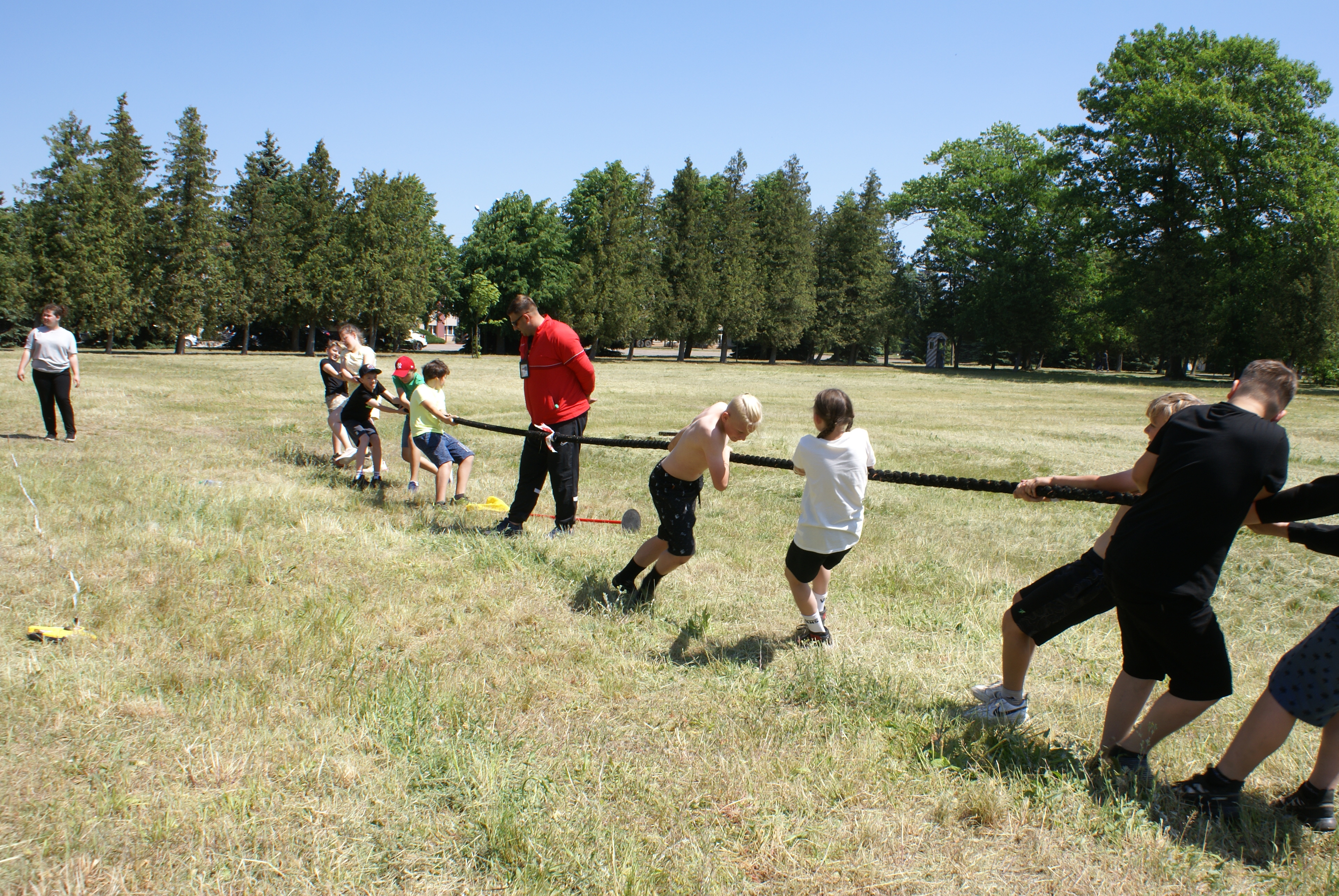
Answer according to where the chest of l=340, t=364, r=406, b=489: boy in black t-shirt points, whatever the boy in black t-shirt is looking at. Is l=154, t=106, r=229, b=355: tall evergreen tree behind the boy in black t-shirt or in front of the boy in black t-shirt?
behind

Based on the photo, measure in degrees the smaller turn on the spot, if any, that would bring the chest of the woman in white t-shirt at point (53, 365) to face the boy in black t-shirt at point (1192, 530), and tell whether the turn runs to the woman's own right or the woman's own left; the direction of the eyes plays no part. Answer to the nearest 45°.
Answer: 0° — they already face them

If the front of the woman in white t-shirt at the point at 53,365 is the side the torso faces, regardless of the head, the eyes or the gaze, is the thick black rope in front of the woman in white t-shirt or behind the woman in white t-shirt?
in front

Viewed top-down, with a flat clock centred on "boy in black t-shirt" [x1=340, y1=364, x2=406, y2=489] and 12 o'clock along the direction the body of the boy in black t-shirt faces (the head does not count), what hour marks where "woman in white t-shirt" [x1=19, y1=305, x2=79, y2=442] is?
The woman in white t-shirt is roughly at 6 o'clock from the boy in black t-shirt.

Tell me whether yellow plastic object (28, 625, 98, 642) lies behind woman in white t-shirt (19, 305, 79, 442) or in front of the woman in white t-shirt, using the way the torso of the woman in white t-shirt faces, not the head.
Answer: in front

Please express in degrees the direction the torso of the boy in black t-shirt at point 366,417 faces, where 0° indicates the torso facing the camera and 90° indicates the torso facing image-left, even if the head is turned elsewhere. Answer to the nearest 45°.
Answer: approximately 315°

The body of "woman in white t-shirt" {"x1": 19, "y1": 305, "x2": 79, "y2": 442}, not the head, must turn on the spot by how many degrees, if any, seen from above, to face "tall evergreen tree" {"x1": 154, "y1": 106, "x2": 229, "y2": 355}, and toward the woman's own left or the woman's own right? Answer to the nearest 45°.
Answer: approximately 180°

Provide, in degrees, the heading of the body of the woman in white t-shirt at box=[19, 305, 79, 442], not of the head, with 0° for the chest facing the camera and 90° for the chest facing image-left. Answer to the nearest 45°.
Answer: approximately 0°

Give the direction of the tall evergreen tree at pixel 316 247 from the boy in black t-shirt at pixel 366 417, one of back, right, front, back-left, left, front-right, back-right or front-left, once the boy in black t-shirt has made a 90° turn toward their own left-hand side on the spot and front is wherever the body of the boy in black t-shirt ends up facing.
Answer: front-left
